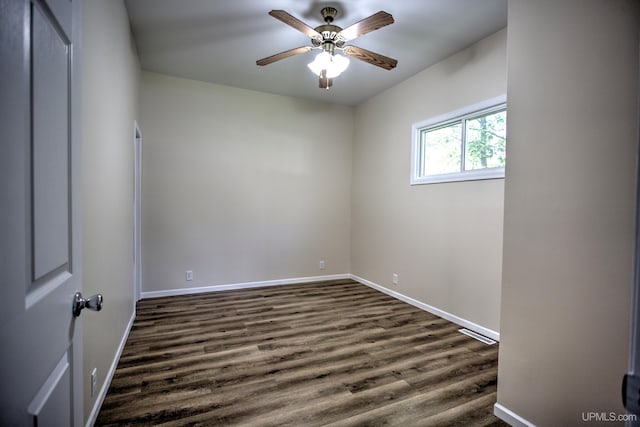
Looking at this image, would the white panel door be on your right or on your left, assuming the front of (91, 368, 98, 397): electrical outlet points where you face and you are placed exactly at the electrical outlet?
on your right

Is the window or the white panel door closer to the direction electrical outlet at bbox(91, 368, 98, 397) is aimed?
the window

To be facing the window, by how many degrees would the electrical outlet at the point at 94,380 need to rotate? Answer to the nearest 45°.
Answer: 0° — it already faces it

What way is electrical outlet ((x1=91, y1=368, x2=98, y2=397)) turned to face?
to the viewer's right
